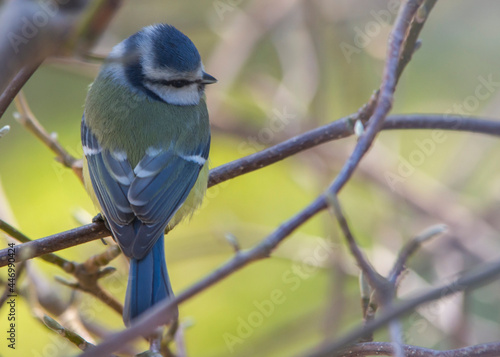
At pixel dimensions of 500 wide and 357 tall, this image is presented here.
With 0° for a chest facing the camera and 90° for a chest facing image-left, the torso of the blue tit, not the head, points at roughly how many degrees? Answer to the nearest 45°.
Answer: approximately 180°

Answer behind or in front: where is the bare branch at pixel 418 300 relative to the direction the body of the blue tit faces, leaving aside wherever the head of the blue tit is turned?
behind
